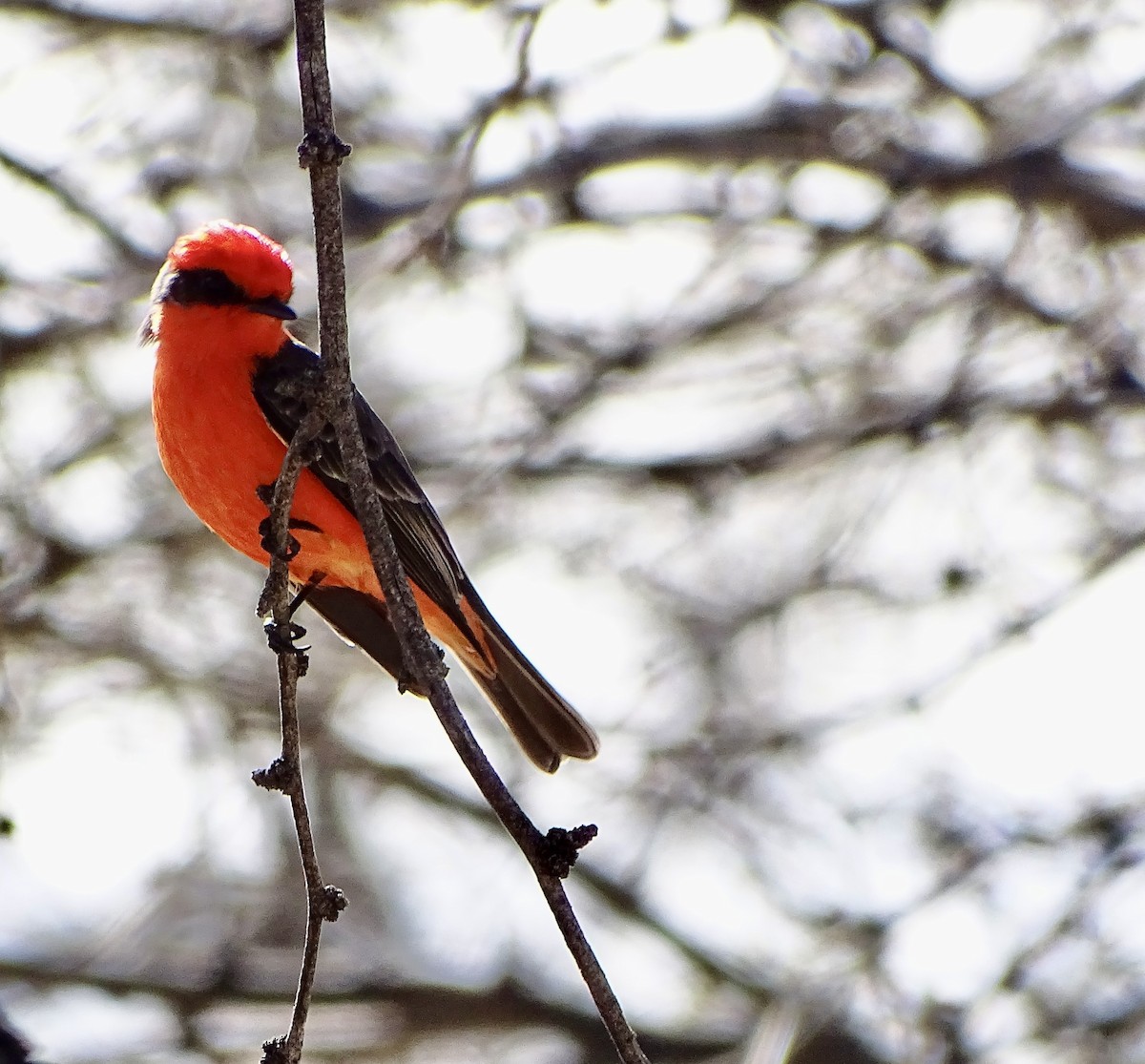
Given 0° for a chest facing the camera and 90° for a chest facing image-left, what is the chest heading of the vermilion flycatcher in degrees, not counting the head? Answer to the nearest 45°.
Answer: approximately 45°
